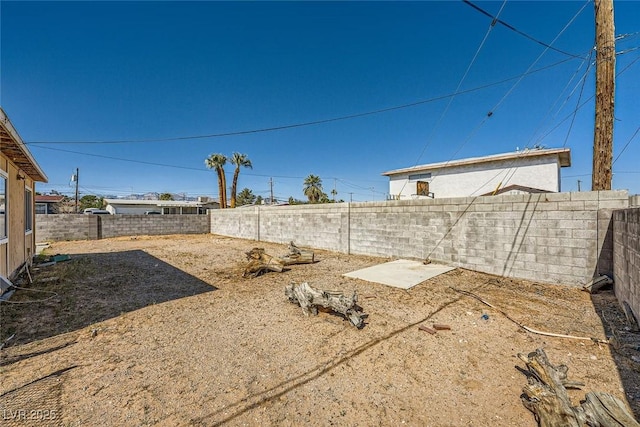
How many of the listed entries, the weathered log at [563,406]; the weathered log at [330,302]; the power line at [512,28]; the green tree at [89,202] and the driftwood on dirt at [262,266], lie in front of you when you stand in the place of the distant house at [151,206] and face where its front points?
4

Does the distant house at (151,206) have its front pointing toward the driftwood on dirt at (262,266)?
yes

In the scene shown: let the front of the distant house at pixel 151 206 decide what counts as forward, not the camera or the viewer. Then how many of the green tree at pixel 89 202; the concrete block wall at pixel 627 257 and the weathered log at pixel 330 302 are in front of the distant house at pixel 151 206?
2

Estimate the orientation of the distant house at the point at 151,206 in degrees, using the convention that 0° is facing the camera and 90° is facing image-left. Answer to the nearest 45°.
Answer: approximately 0°

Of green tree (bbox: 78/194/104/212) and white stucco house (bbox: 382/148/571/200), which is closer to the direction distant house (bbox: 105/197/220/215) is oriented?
the white stucco house

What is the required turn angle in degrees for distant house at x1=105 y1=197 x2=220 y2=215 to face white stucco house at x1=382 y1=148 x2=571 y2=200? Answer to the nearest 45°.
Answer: approximately 45° to its left
